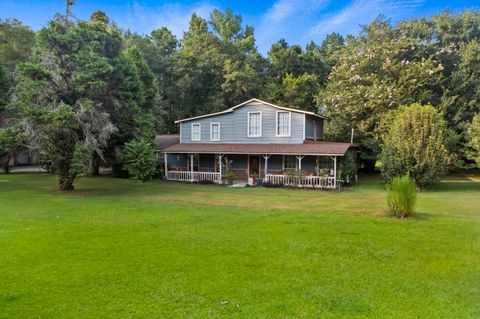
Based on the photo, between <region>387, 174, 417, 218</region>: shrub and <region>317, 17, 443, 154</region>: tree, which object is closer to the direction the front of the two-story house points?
the shrub

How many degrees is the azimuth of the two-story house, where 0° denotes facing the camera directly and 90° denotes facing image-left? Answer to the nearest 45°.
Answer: approximately 0°

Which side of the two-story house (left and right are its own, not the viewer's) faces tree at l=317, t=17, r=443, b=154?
left

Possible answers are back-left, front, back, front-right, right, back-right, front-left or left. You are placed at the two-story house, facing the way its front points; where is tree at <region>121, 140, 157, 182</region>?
right

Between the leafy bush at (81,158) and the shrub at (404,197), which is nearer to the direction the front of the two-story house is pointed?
the shrub

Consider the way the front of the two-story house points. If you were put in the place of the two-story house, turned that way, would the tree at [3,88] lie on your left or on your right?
on your right

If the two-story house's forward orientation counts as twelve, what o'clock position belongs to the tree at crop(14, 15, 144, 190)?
The tree is roughly at 2 o'clock from the two-story house.

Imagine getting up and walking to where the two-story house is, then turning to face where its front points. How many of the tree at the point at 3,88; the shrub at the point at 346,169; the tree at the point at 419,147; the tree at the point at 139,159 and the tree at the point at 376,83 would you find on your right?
2

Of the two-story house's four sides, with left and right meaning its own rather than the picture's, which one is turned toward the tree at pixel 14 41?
right

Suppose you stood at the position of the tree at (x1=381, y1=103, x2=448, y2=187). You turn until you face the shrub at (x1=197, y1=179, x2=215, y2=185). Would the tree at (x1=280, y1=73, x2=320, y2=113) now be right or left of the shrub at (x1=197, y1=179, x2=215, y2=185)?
right

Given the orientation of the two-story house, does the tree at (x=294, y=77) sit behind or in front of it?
behind
